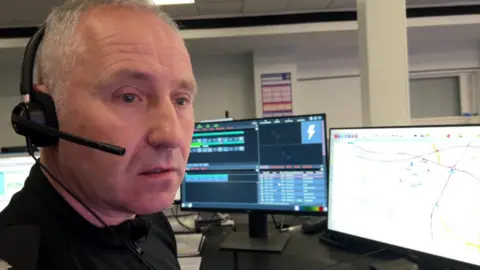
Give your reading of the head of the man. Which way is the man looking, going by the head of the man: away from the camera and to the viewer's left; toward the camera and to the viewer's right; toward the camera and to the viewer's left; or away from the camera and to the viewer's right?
toward the camera and to the viewer's right

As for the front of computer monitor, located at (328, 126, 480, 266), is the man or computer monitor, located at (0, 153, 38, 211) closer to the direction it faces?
the man

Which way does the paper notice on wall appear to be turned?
toward the camera

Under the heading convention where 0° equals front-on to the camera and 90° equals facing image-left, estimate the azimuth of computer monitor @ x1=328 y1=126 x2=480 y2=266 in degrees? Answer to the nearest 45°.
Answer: approximately 45°

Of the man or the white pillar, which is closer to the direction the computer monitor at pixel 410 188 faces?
the man

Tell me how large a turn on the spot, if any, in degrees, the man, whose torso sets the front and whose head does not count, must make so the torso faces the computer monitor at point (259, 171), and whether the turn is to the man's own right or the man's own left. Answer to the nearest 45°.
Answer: approximately 90° to the man's own left

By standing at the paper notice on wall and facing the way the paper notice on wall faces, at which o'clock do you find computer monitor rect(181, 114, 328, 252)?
The computer monitor is roughly at 12 o'clock from the paper notice on wall.

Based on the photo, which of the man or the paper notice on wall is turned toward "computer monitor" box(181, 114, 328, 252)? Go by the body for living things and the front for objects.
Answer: the paper notice on wall

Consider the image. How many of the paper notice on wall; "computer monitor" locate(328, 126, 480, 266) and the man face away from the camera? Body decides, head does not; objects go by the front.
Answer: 0

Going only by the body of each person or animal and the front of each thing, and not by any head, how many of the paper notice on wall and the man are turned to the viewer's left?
0

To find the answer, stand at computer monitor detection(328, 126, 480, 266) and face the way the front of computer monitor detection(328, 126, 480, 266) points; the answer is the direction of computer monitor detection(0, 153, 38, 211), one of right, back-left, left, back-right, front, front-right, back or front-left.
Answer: front-right

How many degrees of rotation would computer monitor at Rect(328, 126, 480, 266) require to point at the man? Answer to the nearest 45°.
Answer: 0° — it already faces them

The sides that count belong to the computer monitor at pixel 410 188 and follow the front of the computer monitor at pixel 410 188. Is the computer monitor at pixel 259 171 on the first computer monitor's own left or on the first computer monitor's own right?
on the first computer monitor's own right

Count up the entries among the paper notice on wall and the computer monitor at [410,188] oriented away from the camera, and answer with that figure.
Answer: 0

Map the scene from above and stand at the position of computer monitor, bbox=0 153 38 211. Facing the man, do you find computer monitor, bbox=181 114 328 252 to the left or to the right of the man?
left

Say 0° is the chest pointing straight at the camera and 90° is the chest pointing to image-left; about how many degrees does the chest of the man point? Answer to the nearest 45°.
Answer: approximately 315°
